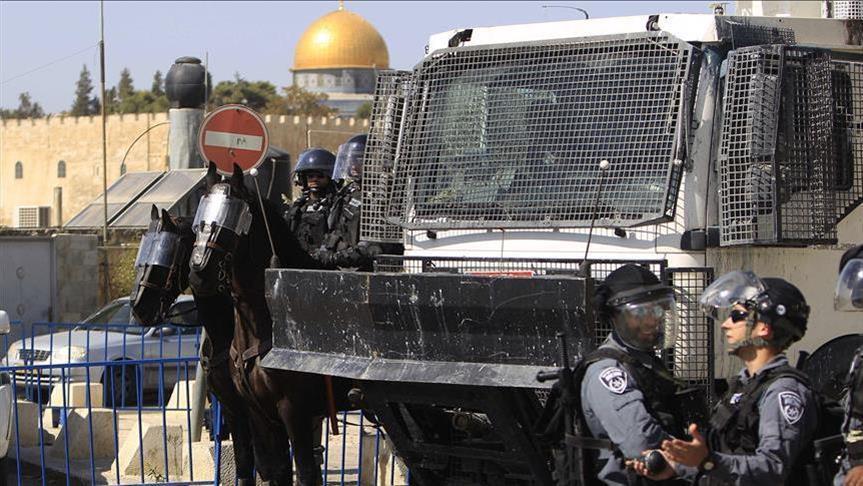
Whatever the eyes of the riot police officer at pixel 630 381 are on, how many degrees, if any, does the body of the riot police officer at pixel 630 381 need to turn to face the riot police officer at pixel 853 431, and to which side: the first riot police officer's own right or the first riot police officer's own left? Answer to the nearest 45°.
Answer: approximately 45° to the first riot police officer's own left

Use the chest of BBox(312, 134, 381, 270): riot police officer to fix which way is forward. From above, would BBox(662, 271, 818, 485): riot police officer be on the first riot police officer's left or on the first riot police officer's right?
on the first riot police officer's left

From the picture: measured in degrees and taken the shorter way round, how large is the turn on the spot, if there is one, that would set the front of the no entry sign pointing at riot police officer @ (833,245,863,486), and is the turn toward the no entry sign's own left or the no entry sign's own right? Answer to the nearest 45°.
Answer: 0° — it already faces them

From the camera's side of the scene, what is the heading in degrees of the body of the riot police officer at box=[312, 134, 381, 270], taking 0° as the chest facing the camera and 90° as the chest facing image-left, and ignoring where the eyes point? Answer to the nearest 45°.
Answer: approximately 45°

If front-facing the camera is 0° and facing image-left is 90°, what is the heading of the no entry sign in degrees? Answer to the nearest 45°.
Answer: approximately 0°

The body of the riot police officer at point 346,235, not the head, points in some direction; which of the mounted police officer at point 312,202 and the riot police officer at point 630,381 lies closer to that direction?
the riot police officer

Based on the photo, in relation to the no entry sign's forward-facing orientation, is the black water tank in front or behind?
behind

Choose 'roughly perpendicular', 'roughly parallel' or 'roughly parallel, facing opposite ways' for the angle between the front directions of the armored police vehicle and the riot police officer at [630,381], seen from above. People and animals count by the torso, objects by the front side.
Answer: roughly perpendicular

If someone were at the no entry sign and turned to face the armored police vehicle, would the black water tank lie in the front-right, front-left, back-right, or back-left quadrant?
back-left

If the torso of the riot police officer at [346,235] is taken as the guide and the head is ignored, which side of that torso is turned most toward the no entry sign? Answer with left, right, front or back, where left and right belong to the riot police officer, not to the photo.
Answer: right

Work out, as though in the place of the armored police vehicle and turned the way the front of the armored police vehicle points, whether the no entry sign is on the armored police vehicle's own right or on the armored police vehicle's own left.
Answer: on the armored police vehicle's own right
